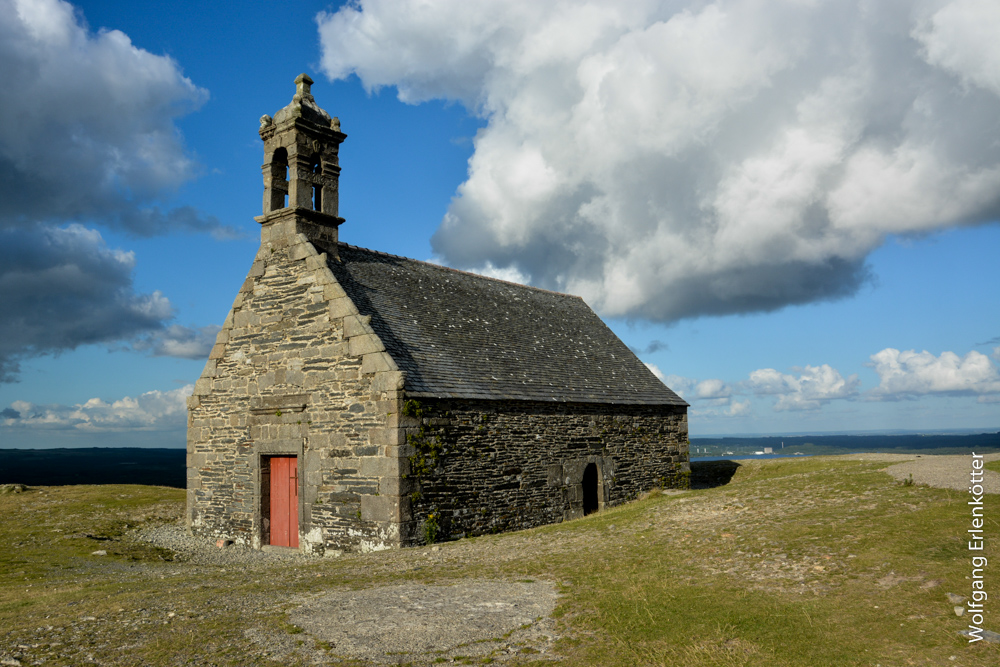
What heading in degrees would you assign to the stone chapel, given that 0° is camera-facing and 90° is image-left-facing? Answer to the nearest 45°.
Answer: approximately 45°
